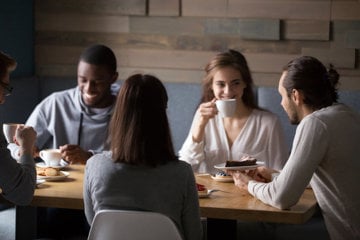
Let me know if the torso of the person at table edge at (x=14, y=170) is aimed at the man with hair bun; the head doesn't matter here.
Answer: yes

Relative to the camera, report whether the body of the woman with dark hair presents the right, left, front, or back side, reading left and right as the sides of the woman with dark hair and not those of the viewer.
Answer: back

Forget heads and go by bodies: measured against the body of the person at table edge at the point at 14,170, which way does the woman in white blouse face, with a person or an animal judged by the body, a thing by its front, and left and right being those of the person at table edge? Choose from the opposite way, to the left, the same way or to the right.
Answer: to the right

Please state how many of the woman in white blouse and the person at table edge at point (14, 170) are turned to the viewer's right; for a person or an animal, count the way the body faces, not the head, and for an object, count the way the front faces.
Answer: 1

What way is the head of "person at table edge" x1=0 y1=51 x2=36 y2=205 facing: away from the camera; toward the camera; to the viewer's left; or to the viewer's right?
to the viewer's right

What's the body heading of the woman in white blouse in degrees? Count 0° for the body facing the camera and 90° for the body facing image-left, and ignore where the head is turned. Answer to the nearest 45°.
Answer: approximately 0°

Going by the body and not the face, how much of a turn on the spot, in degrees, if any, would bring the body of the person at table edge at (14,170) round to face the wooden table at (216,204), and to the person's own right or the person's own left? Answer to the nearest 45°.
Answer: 0° — they already face it

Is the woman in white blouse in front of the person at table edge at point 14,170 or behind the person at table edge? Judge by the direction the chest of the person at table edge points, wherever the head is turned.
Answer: in front

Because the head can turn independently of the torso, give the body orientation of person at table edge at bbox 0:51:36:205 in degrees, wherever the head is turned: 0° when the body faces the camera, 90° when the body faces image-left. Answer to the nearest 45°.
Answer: approximately 270°

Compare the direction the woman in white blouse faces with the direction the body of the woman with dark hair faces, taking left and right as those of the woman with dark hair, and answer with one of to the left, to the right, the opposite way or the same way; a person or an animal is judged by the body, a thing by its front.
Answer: the opposite way

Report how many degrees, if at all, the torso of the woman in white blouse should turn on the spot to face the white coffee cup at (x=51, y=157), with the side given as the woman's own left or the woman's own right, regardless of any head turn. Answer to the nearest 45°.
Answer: approximately 45° to the woman's own right

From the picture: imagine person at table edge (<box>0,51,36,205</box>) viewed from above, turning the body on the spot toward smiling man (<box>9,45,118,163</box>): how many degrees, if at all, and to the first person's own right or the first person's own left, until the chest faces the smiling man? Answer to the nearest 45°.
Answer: approximately 90° to the first person's own left

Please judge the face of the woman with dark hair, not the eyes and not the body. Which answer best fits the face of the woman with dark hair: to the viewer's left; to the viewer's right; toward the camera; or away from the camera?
away from the camera
